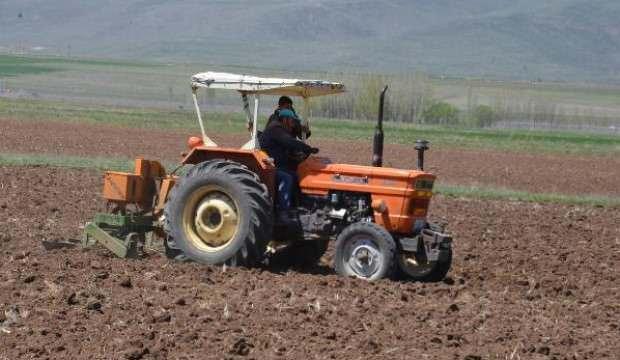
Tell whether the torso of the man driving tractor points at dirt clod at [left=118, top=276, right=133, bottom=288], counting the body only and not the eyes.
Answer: no

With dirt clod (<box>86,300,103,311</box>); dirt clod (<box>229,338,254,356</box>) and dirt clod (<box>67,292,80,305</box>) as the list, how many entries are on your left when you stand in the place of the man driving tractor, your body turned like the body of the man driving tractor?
0

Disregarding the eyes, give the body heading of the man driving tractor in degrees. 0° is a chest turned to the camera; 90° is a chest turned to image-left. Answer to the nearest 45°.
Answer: approximately 270°

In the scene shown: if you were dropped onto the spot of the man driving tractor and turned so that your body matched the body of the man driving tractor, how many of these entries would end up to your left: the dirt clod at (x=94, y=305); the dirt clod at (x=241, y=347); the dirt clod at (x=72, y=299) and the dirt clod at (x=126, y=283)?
0

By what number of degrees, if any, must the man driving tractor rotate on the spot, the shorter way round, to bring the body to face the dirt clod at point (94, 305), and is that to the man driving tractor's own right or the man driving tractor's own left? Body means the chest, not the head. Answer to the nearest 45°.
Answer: approximately 135° to the man driving tractor's own right

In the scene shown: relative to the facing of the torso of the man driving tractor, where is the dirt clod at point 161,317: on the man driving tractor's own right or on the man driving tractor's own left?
on the man driving tractor's own right

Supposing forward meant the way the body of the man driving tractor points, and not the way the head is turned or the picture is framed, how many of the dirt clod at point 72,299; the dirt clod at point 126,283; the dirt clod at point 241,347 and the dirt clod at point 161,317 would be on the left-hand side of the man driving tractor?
0

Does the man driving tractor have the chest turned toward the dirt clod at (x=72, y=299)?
no

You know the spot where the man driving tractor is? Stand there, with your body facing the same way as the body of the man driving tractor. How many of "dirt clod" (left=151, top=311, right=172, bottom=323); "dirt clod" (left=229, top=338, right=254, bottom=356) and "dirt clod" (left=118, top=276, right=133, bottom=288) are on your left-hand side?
0

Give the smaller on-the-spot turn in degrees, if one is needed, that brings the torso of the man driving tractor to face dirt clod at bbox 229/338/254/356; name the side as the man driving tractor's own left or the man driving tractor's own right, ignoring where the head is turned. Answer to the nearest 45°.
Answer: approximately 90° to the man driving tractor's own right
